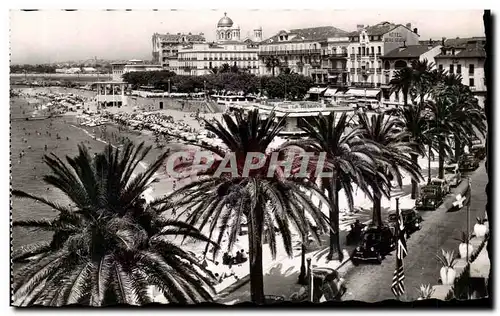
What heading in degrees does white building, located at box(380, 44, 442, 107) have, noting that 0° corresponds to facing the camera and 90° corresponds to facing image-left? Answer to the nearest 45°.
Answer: approximately 45°

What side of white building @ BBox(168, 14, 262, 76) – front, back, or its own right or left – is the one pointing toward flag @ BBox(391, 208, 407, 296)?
front

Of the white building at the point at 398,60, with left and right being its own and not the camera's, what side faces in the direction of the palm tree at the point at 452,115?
left

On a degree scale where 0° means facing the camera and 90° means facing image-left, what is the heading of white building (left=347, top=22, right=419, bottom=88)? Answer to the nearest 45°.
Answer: approximately 45°

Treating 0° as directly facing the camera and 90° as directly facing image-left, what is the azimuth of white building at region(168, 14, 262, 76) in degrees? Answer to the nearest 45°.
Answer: approximately 0°
